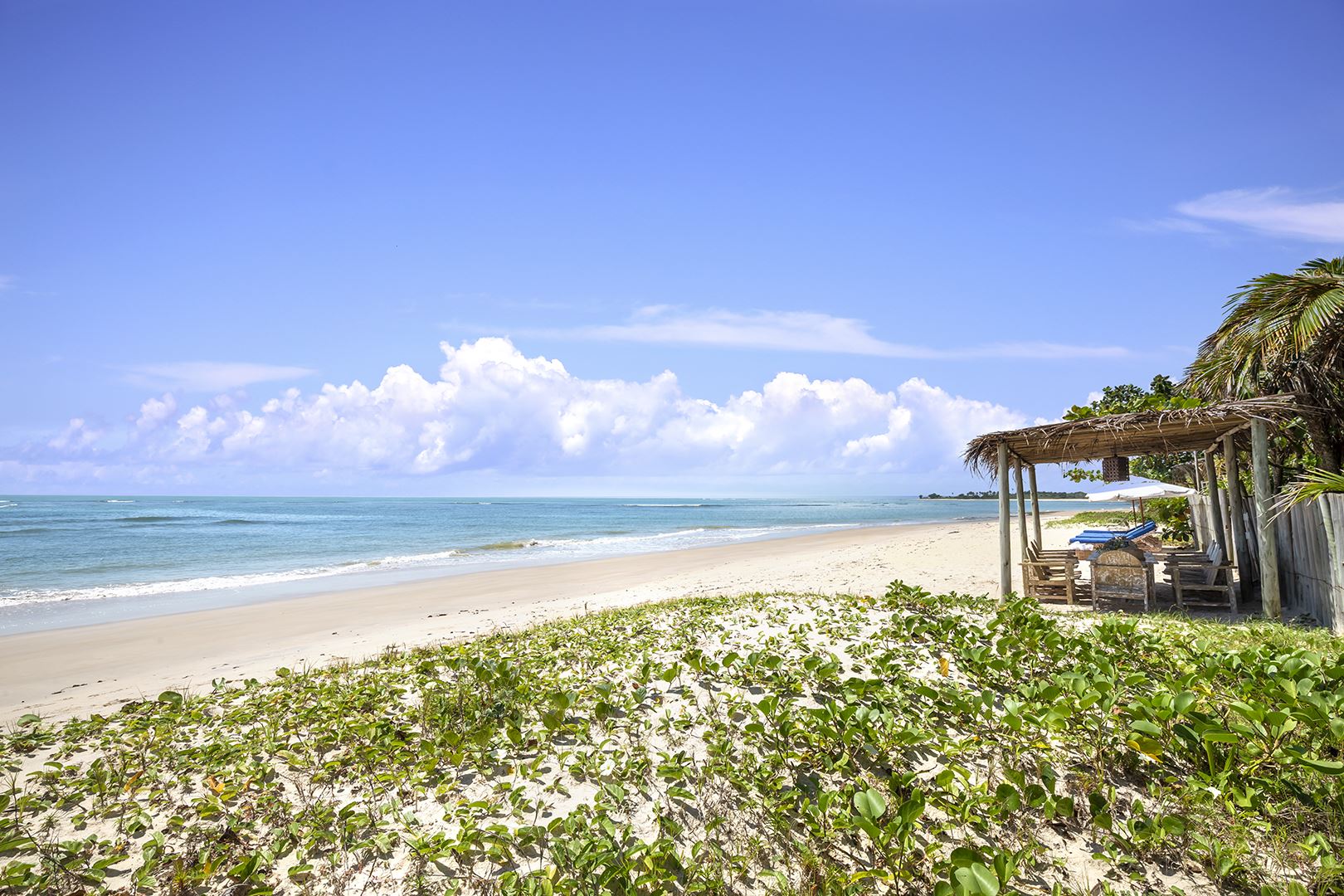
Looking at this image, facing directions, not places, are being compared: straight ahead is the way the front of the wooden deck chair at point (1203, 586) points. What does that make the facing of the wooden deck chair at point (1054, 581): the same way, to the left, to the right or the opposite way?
the opposite way

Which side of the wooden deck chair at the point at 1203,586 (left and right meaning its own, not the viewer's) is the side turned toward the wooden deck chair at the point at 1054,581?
front

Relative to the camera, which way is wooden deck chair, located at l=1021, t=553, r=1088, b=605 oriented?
to the viewer's right

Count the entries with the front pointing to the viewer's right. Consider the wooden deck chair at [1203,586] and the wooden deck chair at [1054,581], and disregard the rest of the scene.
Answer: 1

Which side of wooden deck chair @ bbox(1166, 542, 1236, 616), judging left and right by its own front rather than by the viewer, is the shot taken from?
left
